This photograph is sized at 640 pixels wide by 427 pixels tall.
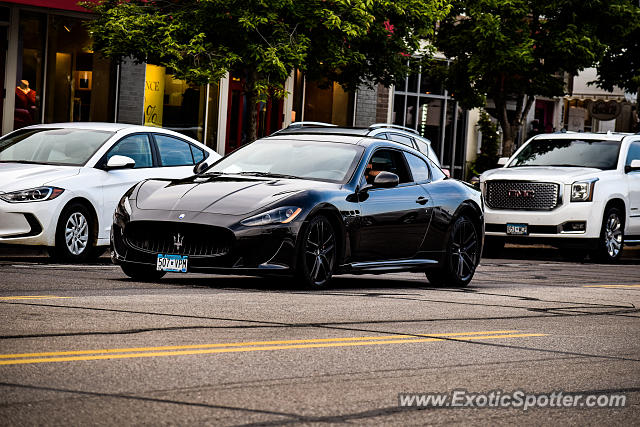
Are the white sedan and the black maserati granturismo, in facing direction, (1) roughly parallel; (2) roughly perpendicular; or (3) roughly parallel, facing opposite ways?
roughly parallel

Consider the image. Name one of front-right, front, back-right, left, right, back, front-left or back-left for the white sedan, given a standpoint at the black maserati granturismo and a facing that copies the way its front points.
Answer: right

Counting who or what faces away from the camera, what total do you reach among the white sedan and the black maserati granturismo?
0

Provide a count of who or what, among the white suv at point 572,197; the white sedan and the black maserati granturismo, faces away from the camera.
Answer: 0

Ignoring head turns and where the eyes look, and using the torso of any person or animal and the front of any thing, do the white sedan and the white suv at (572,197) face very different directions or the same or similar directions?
same or similar directions

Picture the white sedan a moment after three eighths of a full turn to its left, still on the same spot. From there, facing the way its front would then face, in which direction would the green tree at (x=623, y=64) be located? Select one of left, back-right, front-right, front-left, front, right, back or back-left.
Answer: front-left

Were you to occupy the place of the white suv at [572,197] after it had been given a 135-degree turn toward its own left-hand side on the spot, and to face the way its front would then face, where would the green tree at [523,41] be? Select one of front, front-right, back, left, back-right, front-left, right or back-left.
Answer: left

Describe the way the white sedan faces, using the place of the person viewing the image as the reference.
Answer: facing the viewer and to the left of the viewer

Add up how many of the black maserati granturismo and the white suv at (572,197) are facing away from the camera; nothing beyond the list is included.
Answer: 0

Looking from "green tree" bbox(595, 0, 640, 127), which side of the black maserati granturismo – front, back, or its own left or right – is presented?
back
